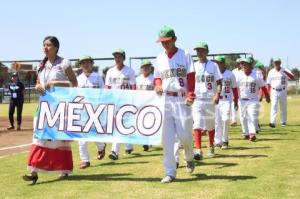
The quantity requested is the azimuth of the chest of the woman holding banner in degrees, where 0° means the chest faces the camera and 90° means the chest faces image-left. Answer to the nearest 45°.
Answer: approximately 45°

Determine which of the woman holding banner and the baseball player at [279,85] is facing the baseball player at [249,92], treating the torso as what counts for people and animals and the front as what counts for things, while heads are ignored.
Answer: the baseball player at [279,85]

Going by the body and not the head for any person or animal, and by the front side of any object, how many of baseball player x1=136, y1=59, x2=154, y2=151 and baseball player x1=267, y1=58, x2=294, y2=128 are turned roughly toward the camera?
2

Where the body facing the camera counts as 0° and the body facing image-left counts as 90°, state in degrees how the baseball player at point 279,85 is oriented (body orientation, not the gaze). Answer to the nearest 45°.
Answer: approximately 0°

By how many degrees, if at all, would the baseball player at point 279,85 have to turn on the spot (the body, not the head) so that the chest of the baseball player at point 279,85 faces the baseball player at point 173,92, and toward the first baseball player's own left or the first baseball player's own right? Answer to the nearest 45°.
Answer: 0° — they already face them

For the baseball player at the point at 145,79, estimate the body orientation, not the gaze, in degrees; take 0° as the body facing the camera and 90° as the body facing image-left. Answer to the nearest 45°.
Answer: approximately 0°

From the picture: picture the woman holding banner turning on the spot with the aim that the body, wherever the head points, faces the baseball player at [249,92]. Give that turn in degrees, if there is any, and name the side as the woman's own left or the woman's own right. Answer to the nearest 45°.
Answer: approximately 180°
